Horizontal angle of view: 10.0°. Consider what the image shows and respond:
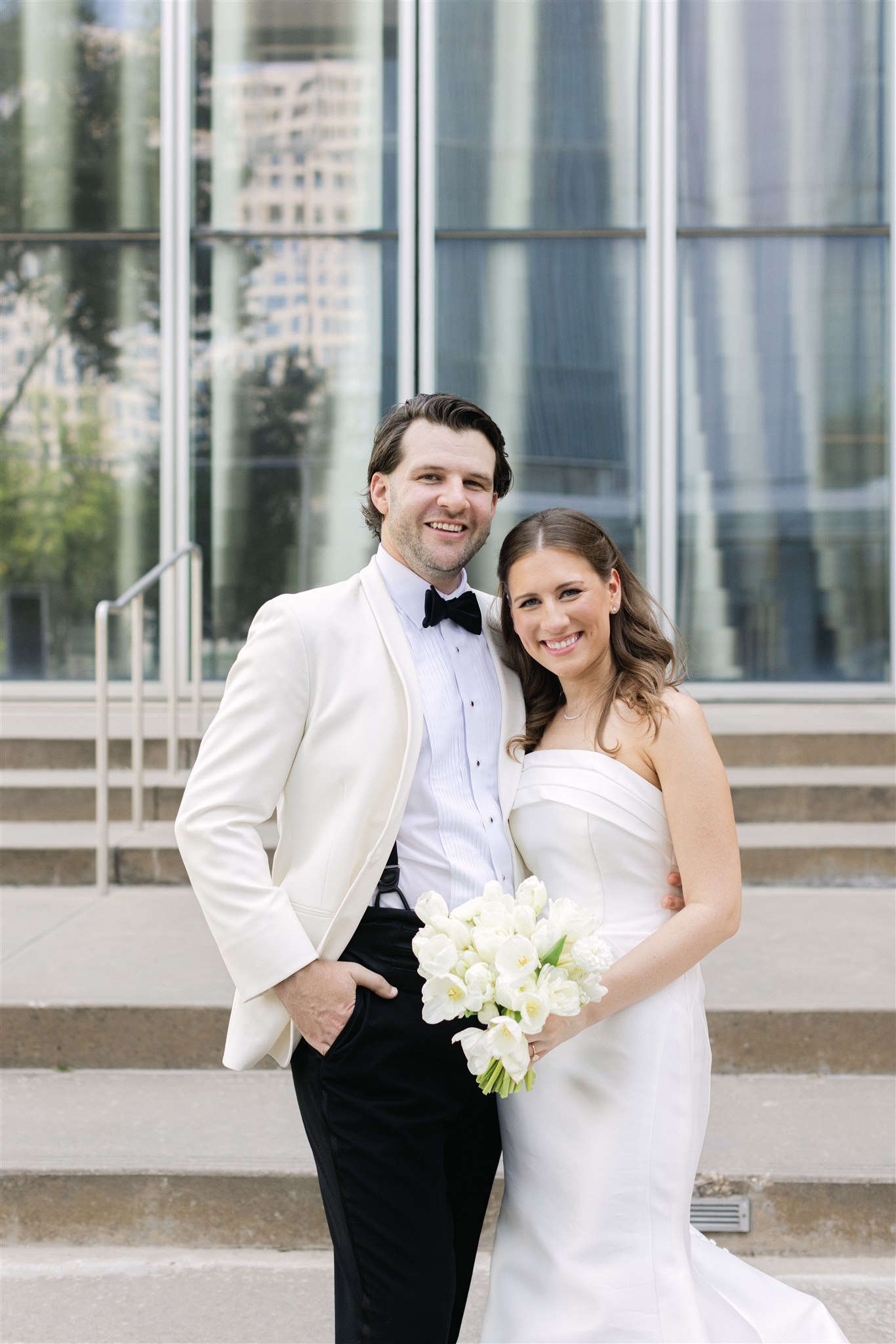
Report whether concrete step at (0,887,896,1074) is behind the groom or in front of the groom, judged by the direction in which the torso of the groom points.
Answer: behind

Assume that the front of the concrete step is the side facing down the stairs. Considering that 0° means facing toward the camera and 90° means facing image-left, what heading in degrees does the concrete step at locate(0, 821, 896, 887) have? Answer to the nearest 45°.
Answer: approximately 0°

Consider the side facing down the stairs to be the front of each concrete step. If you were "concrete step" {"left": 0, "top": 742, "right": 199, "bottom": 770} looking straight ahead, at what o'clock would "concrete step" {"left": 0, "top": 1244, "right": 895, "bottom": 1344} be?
"concrete step" {"left": 0, "top": 1244, "right": 895, "bottom": 1344} is roughly at 12 o'clock from "concrete step" {"left": 0, "top": 742, "right": 199, "bottom": 770}.

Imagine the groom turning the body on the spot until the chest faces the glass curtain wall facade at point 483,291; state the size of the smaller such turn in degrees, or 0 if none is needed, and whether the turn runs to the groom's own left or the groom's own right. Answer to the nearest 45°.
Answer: approximately 135° to the groom's own left
